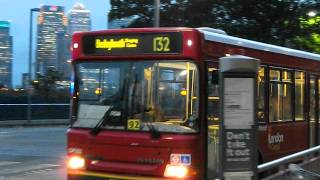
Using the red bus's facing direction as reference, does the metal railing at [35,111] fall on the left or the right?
on its right

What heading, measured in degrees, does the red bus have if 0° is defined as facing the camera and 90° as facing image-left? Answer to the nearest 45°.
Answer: approximately 45°
